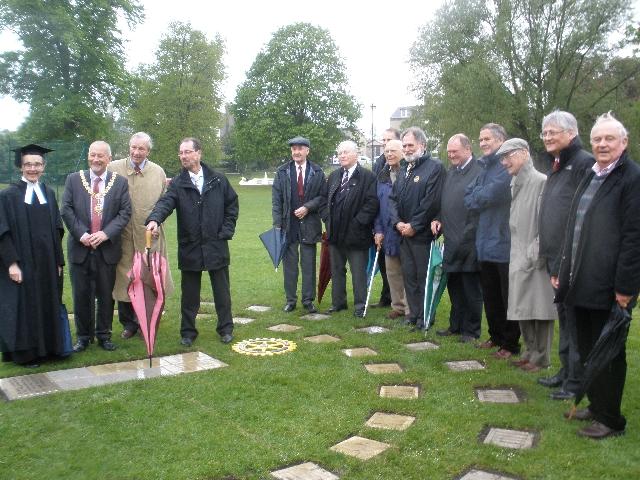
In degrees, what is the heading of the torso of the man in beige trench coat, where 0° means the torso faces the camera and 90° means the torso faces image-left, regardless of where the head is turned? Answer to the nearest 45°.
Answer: approximately 0°

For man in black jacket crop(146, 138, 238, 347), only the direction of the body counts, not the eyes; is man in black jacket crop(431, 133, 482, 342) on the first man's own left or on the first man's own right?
on the first man's own left

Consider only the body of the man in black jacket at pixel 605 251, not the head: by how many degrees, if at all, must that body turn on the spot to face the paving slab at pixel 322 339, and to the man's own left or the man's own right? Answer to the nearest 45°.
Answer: approximately 90° to the man's own right

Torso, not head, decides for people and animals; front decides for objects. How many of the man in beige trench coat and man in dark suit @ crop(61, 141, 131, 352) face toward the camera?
2

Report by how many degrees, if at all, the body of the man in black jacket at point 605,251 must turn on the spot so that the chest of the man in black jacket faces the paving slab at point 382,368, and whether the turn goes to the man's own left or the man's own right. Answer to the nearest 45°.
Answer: approximately 90° to the man's own right

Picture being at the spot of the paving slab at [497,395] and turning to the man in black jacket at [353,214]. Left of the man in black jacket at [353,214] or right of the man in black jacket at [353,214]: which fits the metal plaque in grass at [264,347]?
left

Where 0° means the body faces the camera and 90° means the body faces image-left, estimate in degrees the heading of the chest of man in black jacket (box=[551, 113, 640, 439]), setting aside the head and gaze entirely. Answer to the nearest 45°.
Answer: approximately 45°

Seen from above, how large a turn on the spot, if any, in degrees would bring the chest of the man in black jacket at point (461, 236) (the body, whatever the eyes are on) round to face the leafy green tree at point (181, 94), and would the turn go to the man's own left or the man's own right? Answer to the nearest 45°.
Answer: approximately 90° to the man's own right

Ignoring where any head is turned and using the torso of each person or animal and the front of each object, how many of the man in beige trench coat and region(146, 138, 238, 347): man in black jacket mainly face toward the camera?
2
